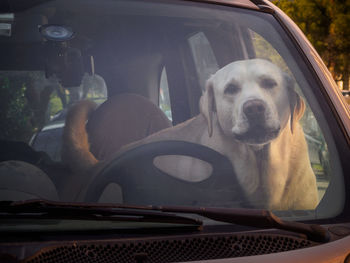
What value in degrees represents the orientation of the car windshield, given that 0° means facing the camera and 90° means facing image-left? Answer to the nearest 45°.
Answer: approximately 0°
